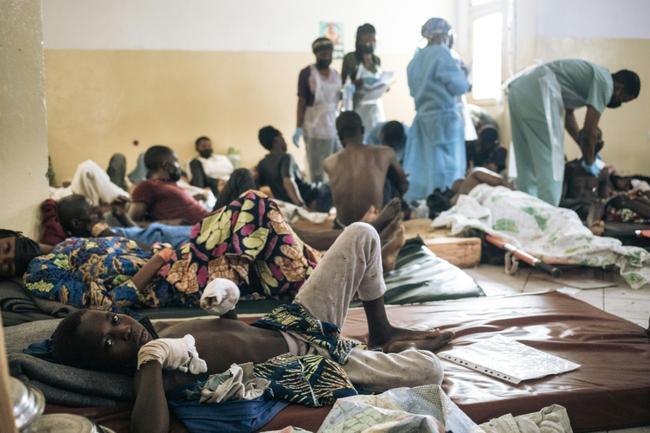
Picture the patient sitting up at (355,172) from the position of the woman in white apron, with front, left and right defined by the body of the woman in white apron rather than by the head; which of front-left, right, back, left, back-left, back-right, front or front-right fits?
front

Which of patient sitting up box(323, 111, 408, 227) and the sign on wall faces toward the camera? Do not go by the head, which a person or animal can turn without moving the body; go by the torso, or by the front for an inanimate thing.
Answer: the sign on wall

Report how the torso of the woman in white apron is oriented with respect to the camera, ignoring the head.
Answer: toward the camera

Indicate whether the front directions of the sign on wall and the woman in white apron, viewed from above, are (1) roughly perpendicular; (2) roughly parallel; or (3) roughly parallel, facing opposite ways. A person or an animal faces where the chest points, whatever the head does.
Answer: roughly parallel

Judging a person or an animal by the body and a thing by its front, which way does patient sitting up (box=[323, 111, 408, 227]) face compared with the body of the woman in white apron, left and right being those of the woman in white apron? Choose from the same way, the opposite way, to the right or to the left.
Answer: the opposite way

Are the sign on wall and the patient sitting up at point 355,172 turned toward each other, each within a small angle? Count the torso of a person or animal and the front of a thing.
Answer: yes

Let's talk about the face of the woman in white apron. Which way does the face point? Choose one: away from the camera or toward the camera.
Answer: toward the camera

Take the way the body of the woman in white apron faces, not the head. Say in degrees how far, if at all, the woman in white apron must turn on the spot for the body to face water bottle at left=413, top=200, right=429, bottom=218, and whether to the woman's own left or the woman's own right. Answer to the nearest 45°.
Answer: approximately 45° to the woman's own left

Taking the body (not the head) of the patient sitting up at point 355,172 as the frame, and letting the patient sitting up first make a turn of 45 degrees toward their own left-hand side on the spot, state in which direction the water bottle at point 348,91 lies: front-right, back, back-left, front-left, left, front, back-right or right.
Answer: front-right

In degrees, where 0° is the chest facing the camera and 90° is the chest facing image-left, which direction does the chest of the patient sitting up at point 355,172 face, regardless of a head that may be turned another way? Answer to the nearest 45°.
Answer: approximately 180°

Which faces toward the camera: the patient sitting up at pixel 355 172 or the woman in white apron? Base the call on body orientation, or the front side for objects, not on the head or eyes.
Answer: the woman in white apron

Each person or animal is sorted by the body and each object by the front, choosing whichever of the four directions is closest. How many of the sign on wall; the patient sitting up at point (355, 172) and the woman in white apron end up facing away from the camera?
1

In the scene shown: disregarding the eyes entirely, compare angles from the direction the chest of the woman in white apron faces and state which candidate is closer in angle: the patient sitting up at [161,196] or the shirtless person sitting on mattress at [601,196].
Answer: the patient sitting up

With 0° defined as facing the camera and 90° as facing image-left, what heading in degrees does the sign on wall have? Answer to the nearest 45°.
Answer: approximately 0°

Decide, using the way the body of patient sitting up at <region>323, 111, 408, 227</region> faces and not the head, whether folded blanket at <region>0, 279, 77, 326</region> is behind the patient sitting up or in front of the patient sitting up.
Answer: behind

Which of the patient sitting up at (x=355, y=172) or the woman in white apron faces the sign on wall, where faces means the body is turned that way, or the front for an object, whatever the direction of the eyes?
the patient sitting up

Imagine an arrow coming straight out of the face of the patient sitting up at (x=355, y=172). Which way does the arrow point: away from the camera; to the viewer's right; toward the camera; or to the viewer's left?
away from the camera
